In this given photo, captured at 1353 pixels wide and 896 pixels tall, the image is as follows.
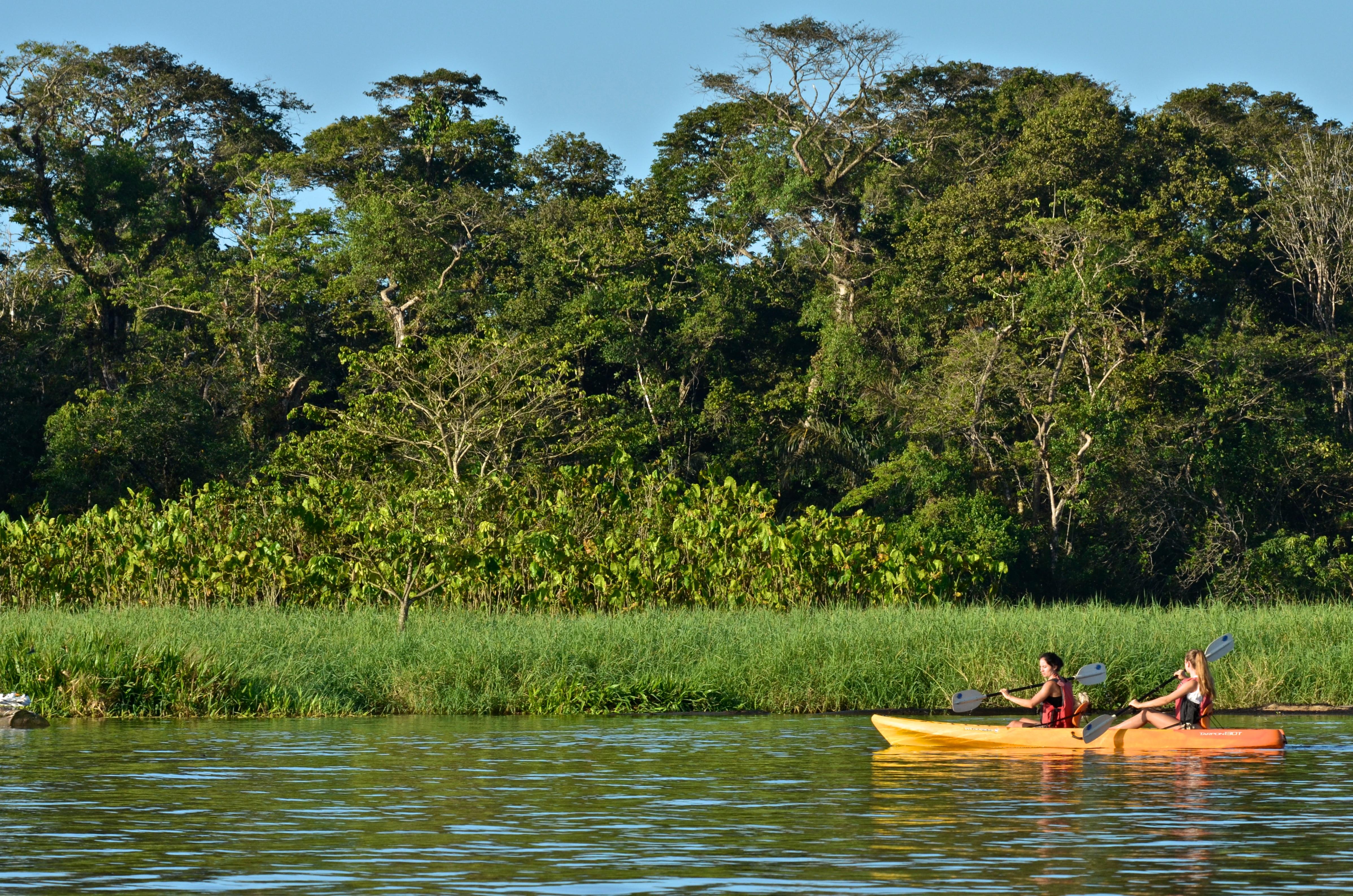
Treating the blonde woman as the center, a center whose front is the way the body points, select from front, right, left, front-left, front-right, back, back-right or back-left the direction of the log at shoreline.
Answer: front

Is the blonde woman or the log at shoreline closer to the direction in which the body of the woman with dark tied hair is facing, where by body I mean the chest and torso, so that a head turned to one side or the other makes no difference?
the log at shoreline

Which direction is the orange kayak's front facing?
to the viewer's left

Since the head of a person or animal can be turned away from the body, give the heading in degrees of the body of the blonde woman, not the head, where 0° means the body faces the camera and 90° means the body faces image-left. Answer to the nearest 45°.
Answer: approximately 90°

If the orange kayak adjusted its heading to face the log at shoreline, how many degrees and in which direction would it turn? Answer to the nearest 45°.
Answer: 0° — it already faces it

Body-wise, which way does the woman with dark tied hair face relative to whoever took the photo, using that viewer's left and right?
facing to the left of the viewer

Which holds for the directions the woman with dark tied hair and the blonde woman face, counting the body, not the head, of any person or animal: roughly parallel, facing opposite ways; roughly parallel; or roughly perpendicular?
roughly parallel

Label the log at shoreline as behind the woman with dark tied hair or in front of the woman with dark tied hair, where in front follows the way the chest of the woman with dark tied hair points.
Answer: in front
